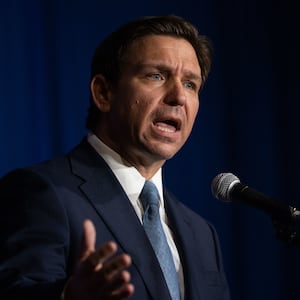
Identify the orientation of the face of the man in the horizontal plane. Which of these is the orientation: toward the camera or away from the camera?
toward the camera

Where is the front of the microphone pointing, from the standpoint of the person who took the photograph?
facing to the left of the viewer

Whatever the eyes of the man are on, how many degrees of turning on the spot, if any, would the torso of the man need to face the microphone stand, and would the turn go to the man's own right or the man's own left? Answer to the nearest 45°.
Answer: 0° — they already face it

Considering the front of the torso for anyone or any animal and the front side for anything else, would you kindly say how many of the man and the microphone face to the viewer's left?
1

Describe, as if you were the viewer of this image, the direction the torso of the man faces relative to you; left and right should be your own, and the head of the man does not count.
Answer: facing the viewer and to the right of the viewer
